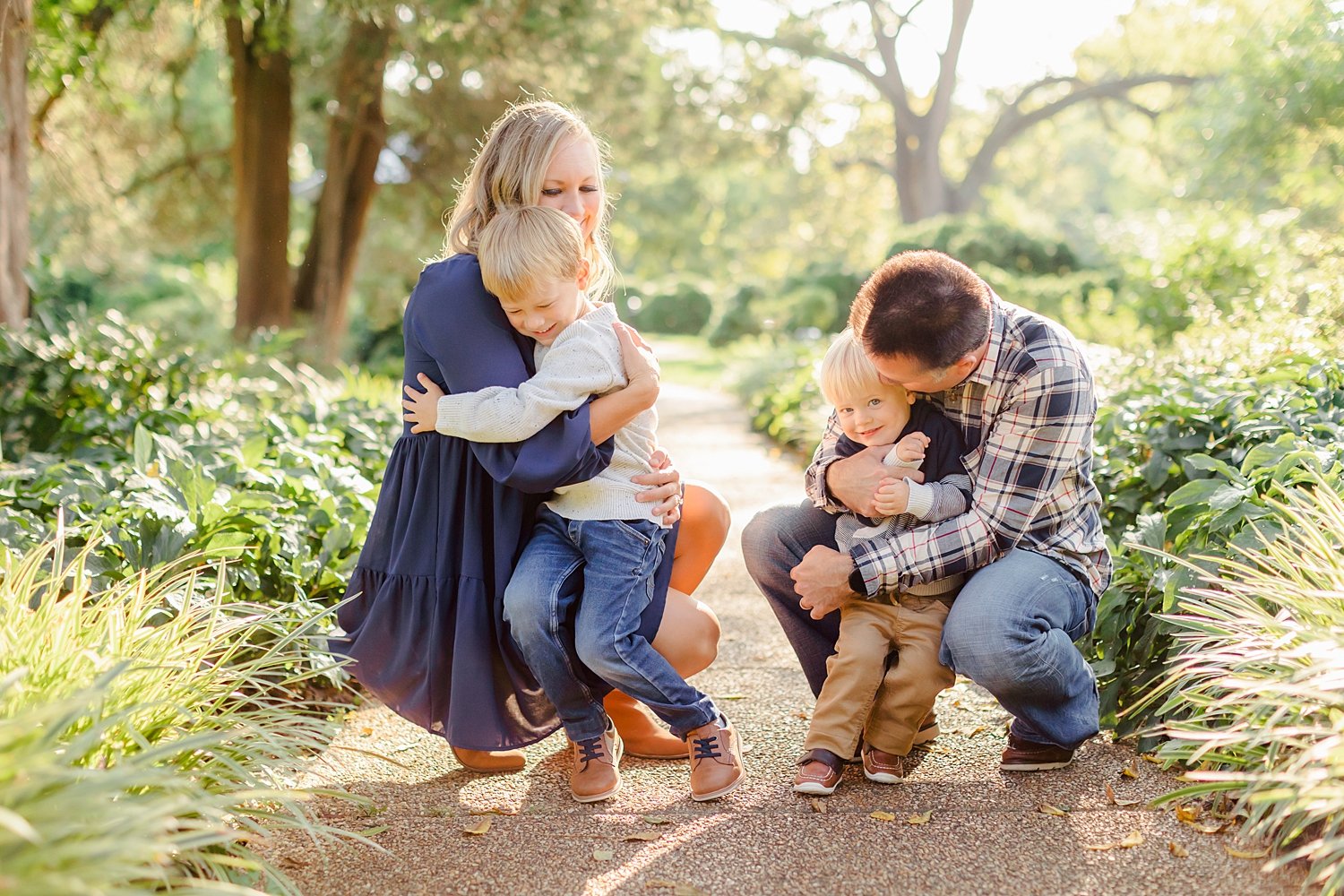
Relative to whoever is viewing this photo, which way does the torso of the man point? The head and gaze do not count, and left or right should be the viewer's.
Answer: facing the viewer and to the left of the viewer

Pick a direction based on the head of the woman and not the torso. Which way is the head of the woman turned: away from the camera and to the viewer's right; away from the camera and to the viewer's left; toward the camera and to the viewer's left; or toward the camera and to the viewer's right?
toward the camera and to the viewer's right

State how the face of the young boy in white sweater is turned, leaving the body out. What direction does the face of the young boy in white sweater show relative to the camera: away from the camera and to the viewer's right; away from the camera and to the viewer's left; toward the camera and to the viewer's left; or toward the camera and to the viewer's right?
toward the camera and to the viewer's left

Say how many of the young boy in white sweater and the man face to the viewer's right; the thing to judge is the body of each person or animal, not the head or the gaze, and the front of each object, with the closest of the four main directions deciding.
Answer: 0

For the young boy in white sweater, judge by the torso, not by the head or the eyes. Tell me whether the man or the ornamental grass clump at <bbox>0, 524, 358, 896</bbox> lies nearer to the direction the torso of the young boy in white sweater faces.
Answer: the ornamental grass clump

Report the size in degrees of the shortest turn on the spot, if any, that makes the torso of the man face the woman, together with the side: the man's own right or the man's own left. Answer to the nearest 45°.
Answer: approximately 45° to the man's own right

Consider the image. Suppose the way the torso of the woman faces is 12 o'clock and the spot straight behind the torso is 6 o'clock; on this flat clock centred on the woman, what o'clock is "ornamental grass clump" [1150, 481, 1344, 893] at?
The ornamental grass clump is roughly at 1 o'clock from the woman.

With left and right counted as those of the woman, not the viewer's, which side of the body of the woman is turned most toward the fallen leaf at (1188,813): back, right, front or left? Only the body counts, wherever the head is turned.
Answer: front

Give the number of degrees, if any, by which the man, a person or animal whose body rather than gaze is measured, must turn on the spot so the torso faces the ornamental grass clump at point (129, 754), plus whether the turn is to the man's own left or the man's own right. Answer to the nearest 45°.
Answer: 0° — they already face it

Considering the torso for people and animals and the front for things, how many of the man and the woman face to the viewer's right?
1

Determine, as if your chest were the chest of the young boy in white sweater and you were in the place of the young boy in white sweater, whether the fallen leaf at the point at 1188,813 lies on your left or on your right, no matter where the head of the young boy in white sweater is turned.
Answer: on your left

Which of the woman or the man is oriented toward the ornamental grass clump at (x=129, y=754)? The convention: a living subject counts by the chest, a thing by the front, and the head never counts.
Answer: the man

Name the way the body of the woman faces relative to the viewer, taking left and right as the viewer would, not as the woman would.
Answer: facing to the right of the viewer
